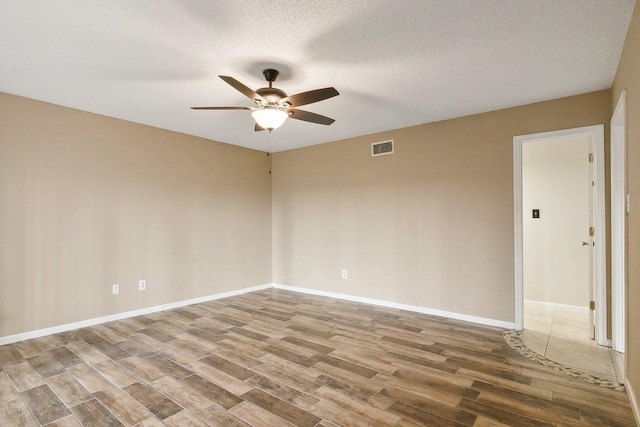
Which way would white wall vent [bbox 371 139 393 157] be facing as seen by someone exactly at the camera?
facing the viewer and to the left of the viewer

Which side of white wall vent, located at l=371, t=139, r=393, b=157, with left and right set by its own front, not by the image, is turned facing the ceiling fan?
front
